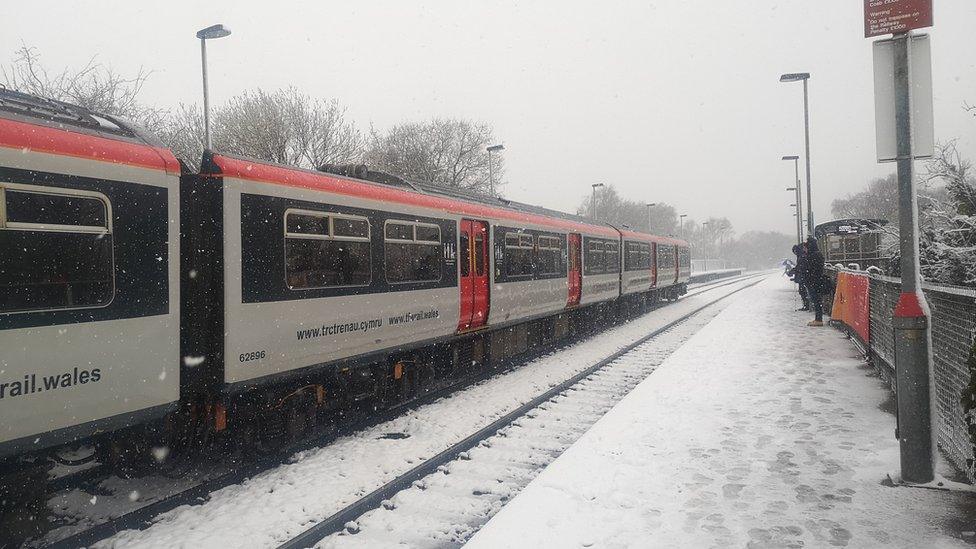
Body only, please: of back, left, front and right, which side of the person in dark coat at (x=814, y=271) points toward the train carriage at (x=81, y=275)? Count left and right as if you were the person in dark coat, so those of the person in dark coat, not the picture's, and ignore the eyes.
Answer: left

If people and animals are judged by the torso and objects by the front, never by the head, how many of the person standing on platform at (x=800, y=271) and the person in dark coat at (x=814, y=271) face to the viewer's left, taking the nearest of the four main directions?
2

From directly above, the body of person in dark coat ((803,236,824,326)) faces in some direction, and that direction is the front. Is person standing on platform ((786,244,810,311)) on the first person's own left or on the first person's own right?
on the first person's own right

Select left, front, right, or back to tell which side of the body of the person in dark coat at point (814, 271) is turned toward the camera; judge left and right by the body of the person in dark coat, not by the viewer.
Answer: left

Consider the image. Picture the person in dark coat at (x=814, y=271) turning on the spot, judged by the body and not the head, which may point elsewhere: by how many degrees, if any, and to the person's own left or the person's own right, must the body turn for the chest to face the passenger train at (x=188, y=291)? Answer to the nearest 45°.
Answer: approximately 90° to the person's own left

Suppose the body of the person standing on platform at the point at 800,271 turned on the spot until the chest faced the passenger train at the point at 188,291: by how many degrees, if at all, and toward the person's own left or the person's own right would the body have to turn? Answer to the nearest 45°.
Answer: approximately 90° to the person's own left

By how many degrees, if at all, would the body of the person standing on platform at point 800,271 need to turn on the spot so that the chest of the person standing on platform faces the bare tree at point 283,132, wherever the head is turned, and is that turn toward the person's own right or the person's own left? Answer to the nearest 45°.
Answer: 0° — they already face it

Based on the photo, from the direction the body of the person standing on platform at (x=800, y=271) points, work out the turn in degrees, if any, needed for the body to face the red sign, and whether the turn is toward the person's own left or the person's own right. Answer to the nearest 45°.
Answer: approximately 90° to the person's own left

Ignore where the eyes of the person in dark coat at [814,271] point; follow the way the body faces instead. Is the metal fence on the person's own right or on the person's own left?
on the person's own left

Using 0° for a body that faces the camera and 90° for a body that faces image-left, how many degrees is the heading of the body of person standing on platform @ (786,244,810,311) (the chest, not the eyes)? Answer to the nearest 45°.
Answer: approximately 90°

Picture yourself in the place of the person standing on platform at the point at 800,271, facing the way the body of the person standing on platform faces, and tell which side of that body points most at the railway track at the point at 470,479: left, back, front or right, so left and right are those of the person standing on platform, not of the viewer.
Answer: left
